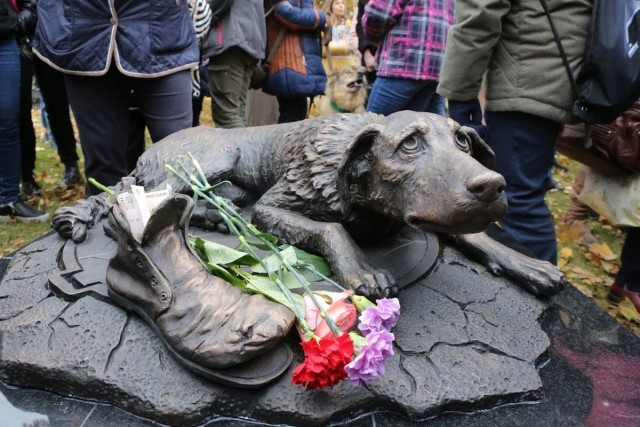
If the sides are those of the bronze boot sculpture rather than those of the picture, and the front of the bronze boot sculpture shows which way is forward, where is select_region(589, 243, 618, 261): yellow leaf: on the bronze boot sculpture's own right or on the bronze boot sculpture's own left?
on the bronze boot sculpture's own left

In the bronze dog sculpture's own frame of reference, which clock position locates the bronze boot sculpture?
The bronze boot sculpture is roughly at 3 o'clock from the bronze dog sculpture.

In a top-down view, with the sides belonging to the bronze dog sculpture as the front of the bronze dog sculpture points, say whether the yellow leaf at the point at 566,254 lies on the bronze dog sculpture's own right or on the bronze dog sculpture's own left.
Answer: on the bronze dog sculpture's own left

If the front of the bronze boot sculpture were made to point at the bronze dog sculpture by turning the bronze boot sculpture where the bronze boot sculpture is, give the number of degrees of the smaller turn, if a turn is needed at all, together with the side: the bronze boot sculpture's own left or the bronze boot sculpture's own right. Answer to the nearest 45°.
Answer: approximately 90° to the bronze boot sculpture's own left

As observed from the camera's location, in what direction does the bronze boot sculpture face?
facing the viewer and to the right of the viewer

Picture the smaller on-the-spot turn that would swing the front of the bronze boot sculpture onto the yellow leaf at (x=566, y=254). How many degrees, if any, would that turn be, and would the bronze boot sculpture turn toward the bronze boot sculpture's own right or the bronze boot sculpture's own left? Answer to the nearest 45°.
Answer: approximately 90° to the bronze boot sculpture's own left

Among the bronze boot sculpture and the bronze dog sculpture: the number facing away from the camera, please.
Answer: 0

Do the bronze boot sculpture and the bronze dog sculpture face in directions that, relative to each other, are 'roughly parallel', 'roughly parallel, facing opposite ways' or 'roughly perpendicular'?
roughly parallel
